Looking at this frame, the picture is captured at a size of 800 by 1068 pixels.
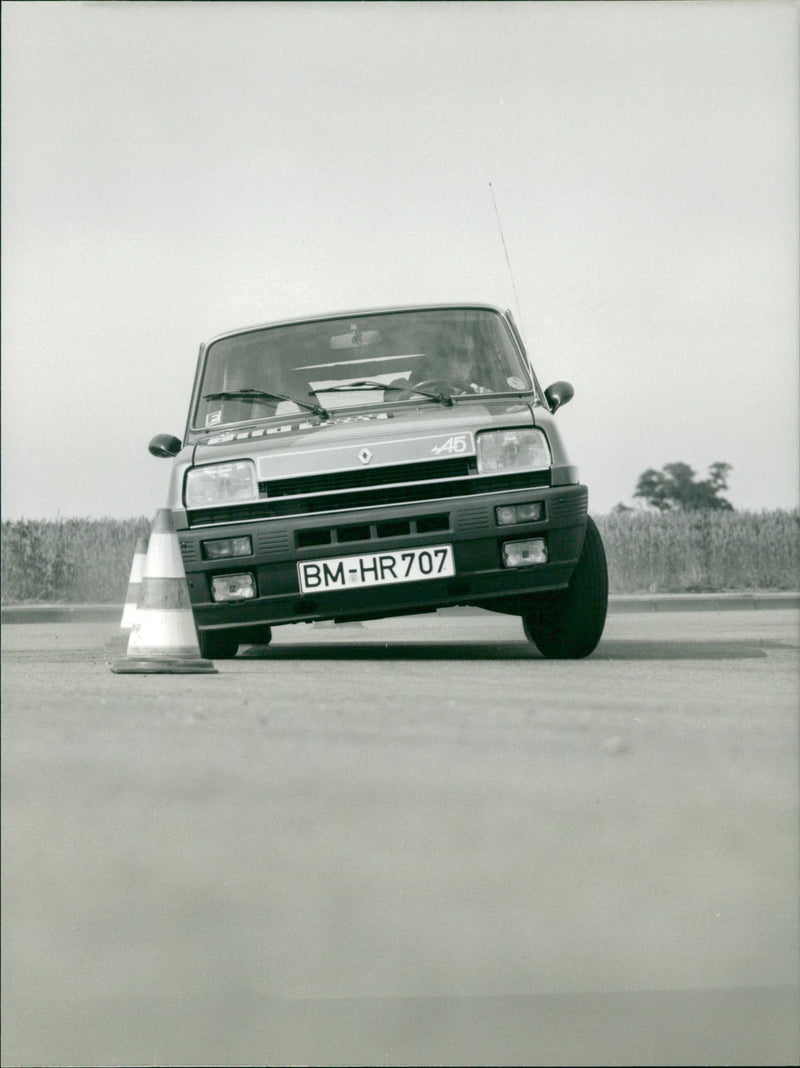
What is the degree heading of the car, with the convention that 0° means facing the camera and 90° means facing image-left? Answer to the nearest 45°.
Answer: approximately 0°
